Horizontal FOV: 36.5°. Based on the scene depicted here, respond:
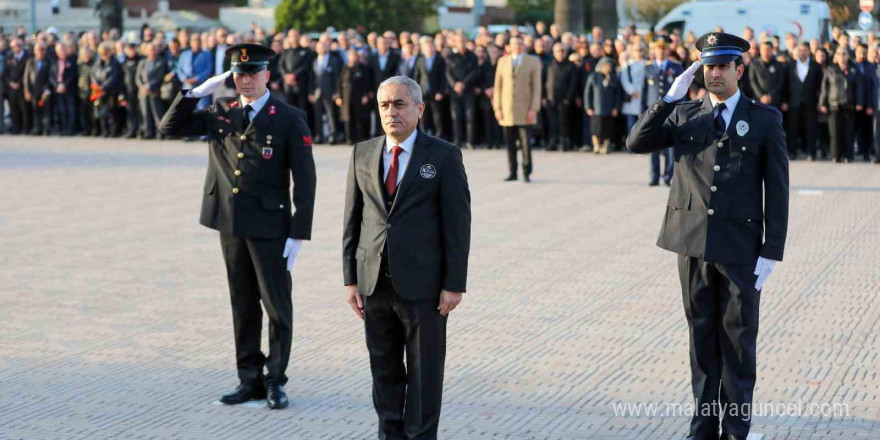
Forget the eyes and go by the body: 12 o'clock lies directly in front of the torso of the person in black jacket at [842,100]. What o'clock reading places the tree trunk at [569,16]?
The tree trunk is roughly at 5 o'clock from the person in black jacket.

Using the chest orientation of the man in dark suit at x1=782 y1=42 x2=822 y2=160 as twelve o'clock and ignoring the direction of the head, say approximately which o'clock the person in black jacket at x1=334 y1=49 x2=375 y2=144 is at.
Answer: The person in black jacket is roughly at 3 o'clock from the man in dark suit.

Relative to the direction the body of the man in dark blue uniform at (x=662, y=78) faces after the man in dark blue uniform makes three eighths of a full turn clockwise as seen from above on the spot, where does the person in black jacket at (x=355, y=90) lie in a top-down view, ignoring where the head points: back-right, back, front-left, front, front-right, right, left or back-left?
front

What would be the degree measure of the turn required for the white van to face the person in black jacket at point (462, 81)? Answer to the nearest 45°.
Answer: approximately 45° to its left

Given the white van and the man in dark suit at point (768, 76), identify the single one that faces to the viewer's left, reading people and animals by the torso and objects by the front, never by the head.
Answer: the white van

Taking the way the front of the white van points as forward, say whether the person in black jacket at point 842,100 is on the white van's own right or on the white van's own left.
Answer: on the white van's own left

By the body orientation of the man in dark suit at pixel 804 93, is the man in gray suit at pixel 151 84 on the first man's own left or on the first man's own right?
on the first man's own right

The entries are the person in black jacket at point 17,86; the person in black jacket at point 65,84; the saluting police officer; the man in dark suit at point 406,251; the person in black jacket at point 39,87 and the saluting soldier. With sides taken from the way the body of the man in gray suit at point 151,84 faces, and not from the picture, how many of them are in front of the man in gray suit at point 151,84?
3

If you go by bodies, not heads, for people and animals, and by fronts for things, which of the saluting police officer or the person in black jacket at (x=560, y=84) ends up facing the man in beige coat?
the person in black jacket

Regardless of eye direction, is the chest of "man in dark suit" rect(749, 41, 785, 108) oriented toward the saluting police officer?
yes
